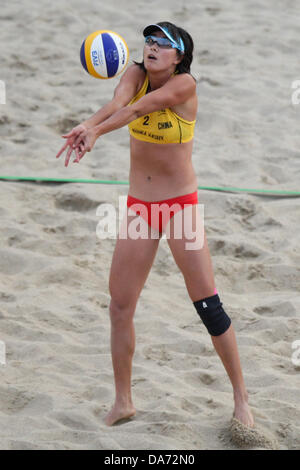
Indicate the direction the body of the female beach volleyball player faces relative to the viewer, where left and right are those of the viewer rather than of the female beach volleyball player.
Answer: facing the viewer and to the left of the viewer

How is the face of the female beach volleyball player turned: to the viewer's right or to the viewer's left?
to the viewer's left
